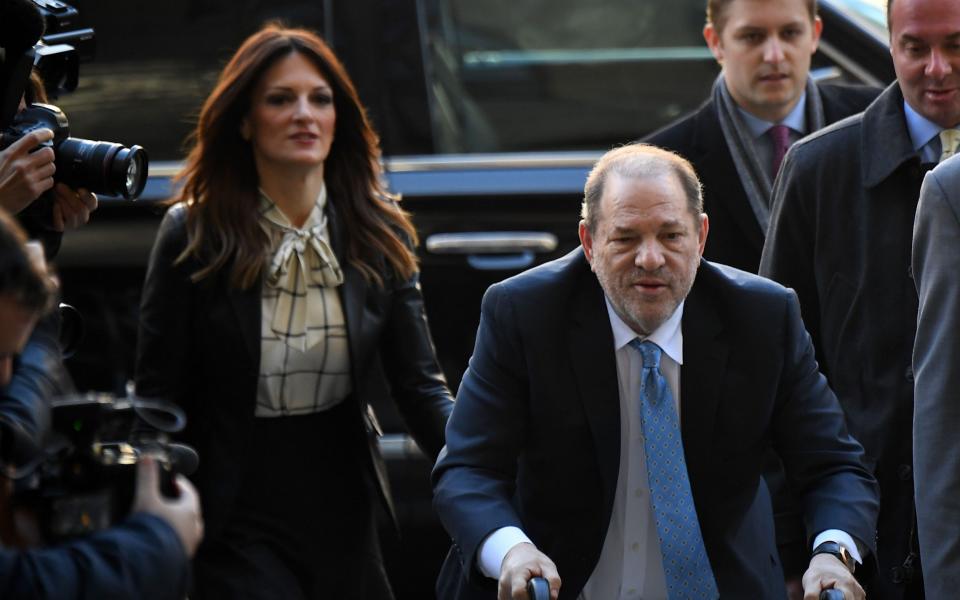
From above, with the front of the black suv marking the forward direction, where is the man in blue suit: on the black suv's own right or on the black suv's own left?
on the black suv's own right

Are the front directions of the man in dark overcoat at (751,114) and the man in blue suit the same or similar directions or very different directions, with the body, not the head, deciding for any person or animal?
same or similar directions

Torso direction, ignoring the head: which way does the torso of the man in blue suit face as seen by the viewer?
toward the camera

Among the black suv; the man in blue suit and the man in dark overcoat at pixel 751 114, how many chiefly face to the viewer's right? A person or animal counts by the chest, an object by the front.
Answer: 1

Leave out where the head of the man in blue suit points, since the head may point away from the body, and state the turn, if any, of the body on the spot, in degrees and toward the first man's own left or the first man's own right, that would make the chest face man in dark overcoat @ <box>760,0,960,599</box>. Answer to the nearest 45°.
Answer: approximately 135° to the first man's own left

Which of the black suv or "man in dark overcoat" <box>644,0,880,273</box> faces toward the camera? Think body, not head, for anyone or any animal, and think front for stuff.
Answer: the man in dark overcoat

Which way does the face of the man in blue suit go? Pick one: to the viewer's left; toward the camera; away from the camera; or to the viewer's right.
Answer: toward the camera

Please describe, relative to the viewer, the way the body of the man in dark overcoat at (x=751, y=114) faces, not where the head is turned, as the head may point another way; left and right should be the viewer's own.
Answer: facing the viewer

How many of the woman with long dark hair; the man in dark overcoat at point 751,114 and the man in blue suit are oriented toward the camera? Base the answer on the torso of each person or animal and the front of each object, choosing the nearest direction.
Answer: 3

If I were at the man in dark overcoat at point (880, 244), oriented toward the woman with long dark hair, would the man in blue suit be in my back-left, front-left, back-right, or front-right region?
front-left

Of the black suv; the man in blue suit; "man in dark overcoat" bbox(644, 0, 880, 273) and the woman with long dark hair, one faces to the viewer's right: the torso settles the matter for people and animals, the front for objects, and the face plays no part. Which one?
the black suv

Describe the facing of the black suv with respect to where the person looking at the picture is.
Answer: facing to the right of the viewer

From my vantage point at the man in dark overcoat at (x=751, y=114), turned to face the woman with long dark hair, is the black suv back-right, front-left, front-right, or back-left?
front-right

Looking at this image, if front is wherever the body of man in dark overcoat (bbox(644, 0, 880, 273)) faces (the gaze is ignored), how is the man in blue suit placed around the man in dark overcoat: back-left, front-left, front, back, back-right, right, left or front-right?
front

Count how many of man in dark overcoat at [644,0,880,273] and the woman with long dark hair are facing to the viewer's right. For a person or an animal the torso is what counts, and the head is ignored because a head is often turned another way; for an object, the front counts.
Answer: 0
